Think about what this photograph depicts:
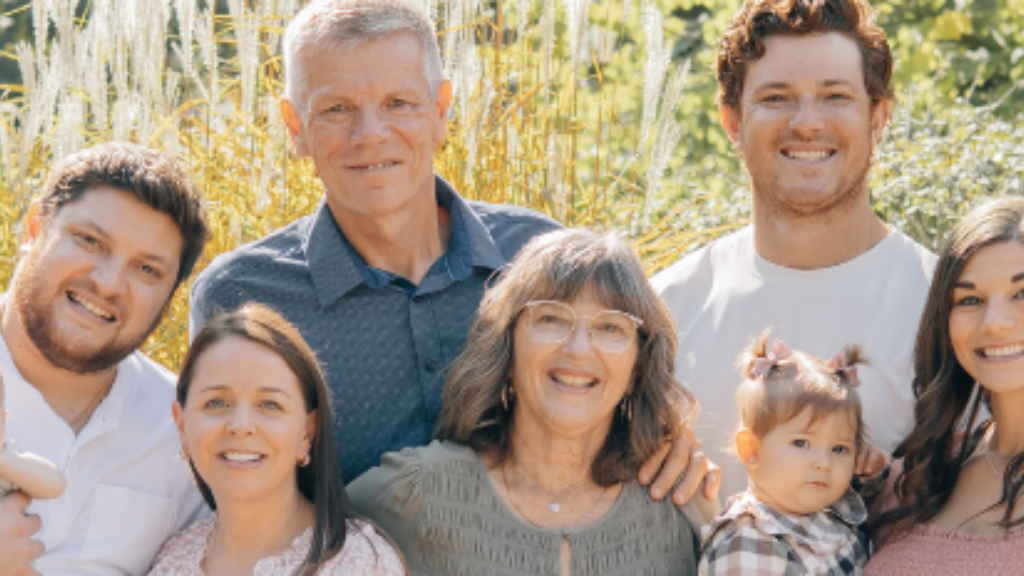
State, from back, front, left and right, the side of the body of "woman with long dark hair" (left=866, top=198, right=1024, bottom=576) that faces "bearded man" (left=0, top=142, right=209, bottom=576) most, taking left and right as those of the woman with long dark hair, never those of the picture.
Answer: right

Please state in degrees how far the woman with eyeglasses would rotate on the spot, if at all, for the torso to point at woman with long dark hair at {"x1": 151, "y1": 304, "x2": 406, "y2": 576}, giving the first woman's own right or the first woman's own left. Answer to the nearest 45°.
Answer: approximately 90° to the first woman's own right

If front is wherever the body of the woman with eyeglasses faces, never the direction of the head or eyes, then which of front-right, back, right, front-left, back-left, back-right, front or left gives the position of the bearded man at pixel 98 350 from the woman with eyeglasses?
right

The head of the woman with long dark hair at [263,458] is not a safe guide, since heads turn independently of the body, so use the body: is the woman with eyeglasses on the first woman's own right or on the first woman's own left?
on the first woman's own left

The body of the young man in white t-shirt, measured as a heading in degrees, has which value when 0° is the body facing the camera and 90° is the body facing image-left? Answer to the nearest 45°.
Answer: approximately 0°

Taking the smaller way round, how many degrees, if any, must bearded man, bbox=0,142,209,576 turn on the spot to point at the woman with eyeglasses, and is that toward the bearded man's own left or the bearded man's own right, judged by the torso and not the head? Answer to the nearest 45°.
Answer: approximately 45° to the bearded man's own left

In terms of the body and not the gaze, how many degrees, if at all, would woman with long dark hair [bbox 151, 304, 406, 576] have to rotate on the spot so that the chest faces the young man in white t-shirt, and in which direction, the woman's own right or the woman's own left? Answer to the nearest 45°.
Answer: approximately 90° to the woman's own left
